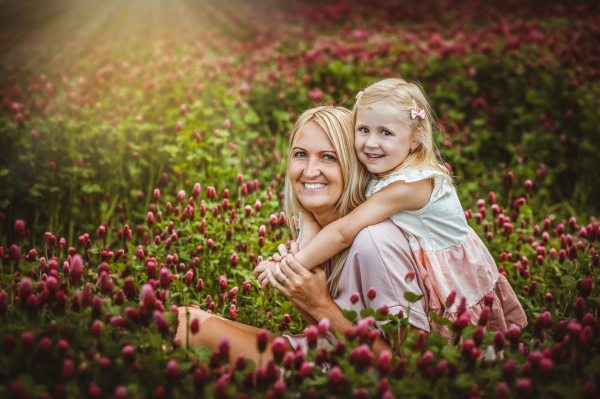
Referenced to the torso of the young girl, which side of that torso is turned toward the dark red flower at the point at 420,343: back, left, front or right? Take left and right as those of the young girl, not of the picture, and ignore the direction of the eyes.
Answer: left

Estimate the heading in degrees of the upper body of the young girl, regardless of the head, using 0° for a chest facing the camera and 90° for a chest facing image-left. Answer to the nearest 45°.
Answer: approximately 90°

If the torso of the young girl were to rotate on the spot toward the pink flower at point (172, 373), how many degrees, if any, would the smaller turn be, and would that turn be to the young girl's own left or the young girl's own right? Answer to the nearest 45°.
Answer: approximately 45° to the young girl's own left

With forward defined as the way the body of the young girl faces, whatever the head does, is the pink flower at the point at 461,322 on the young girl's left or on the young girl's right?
on the young girl's left

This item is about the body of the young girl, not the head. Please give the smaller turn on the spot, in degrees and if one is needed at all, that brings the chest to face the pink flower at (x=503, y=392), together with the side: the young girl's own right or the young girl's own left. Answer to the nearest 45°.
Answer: approximately 90° to the young girl's own left

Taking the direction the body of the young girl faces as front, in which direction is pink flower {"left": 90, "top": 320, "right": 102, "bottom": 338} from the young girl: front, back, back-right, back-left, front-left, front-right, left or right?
front-left
